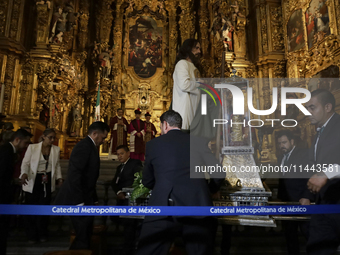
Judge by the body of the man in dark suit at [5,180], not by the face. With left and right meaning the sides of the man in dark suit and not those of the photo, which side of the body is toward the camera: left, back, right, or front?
right

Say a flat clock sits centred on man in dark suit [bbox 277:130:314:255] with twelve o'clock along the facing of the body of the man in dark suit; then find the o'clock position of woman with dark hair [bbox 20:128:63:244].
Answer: The woman with dark hair is roughly at 1 o'clock from the man in dark suit.

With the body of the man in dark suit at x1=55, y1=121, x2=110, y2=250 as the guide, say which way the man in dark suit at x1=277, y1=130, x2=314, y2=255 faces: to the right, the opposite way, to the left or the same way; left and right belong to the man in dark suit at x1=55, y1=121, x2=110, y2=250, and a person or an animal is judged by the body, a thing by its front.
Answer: the opposite way

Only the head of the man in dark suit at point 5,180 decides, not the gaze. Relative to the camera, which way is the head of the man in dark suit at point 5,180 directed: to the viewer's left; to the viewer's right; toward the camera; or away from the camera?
to the viewer's right

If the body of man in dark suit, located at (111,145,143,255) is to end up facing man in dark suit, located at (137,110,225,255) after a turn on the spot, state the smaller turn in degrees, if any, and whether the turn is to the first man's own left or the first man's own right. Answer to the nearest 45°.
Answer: approximately 45° to the first man's own left

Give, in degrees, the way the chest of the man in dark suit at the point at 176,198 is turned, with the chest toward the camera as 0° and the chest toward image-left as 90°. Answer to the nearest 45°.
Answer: approximately 180°

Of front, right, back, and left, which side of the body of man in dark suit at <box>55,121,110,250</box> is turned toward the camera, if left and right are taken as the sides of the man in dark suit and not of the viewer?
right
